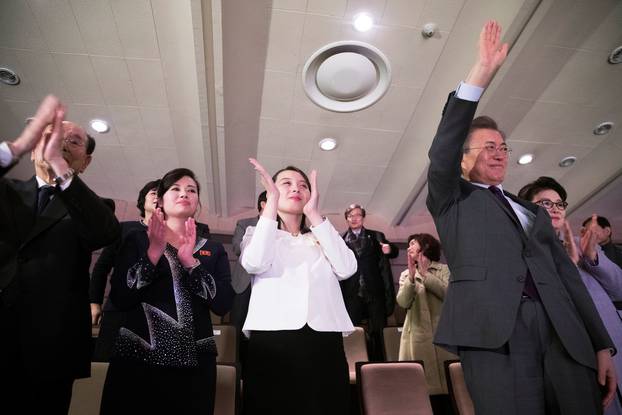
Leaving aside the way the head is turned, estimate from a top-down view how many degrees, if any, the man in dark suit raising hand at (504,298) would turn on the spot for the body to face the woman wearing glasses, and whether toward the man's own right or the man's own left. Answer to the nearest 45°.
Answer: approximately 135° to the man's own left

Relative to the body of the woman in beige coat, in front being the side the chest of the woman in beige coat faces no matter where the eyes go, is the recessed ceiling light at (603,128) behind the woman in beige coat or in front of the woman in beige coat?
behind

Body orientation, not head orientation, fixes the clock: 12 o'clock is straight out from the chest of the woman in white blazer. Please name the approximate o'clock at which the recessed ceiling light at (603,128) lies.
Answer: The recessed ceiling light is roughly at 8 o'clock from the woman in white blazer.

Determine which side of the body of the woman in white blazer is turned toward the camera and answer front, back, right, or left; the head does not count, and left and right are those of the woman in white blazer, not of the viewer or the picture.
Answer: front

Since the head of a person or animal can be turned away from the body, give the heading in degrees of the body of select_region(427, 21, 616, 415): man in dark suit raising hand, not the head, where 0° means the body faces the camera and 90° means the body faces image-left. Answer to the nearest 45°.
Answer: approximately 315°

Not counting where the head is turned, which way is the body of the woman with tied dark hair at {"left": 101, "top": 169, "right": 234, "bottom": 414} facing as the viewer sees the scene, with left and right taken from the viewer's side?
facing the viewer

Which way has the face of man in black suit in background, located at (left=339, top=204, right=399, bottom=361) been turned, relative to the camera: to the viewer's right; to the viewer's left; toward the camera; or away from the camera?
toward the camera

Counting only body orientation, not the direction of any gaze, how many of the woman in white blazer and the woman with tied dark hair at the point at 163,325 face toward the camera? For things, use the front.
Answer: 2

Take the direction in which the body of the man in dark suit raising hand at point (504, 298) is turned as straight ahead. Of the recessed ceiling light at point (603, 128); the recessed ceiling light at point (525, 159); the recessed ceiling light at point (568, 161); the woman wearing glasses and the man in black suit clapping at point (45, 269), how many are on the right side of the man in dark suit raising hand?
1

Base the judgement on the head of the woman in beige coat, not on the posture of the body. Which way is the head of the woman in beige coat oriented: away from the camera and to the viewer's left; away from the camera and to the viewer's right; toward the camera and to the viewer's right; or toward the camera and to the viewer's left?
toward the camera and to the viewer's left

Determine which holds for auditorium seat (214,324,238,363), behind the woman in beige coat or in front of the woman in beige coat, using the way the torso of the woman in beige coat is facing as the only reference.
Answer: in front

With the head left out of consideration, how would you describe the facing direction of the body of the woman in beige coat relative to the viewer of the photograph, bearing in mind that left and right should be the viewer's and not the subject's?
facing the viewer and to the left of the viewer

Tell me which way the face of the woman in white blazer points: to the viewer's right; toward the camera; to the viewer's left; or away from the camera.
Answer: toward the camera

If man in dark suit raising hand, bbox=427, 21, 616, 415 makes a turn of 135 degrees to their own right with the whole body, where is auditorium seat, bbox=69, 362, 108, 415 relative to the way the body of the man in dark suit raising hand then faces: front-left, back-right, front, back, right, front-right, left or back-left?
front

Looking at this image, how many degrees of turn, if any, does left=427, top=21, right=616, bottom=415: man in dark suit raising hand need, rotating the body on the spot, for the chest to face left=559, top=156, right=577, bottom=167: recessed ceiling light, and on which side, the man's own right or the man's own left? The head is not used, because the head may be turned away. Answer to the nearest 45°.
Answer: approximately 135° to the man's own left
